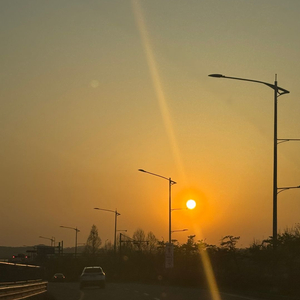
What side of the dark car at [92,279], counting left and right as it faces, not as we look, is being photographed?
back

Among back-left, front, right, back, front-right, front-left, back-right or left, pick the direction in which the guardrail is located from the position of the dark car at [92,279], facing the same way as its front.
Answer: back
